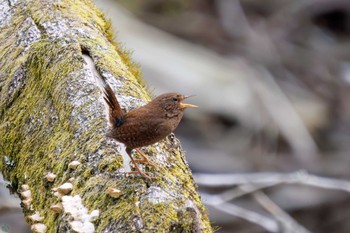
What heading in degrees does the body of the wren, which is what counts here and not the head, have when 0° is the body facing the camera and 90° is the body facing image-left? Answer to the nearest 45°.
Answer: approximately 270°

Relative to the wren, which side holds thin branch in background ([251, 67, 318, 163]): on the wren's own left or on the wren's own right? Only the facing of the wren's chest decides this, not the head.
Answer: on the wren's own left

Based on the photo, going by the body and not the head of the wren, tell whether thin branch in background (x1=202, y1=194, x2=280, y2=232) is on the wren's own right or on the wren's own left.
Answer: on the wren's own left
